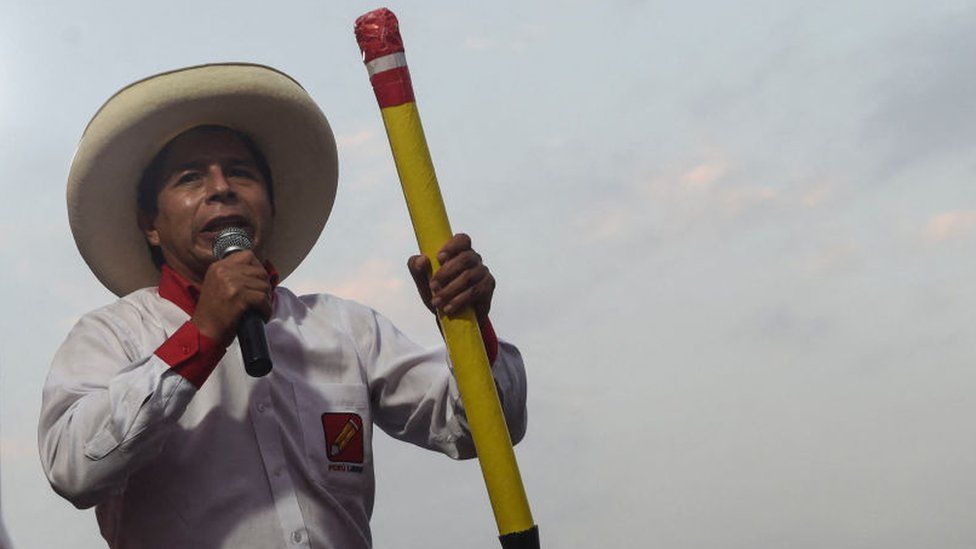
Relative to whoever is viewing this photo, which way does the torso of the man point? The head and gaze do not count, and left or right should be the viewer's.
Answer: facing the viewer and to the right of the viewer
